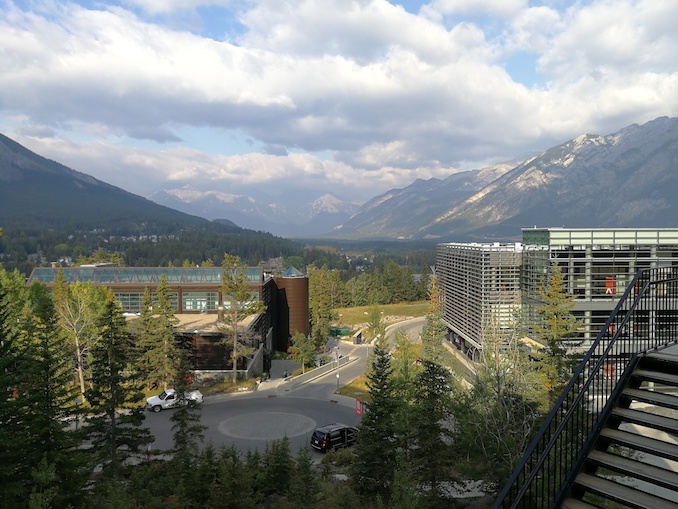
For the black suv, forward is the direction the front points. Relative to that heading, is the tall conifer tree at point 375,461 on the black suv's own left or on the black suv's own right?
on the black suv's own right

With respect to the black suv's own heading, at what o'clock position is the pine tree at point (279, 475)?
The pine tree is roughly at 5 o'clock from the black suv.

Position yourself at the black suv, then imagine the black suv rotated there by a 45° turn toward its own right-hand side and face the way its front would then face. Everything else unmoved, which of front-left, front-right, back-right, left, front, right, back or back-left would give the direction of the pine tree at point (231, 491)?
right

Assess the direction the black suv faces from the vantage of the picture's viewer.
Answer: facing away from the viewer and to the right of the viewer

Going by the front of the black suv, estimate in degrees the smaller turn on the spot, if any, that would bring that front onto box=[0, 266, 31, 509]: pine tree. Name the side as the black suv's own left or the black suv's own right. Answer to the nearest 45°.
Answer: approximately 180°

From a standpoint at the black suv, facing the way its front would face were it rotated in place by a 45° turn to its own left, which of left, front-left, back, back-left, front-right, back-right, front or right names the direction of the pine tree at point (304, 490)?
back

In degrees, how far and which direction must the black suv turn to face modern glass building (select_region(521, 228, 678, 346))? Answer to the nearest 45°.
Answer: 0° — it already faces it

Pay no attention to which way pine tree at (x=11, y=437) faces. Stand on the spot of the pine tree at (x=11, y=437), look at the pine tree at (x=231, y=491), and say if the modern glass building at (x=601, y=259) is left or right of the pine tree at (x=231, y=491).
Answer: left

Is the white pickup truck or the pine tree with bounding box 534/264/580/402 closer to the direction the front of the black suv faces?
the pine tree

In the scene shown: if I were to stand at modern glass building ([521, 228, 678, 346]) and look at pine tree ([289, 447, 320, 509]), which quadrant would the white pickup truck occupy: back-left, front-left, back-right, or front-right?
front-right

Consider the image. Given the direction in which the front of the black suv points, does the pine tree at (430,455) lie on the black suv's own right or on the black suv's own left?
on the black suv's own right

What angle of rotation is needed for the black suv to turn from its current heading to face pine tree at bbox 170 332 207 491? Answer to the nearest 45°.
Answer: approximately 180°

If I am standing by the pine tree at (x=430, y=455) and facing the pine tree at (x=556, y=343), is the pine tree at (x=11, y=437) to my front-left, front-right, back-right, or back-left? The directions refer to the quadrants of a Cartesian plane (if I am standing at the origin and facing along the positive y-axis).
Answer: back-left
